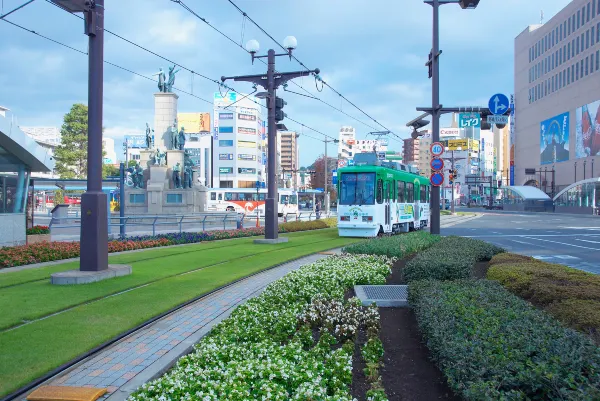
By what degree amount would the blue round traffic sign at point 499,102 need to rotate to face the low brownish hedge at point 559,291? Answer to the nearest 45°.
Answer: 0° — it already faces it

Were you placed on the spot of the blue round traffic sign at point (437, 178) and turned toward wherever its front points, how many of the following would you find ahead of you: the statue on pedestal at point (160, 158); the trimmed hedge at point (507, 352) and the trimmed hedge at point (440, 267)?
2

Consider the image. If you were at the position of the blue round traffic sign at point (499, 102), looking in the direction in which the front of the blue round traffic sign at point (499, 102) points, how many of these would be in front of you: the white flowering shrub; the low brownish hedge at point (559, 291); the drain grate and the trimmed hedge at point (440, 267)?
4

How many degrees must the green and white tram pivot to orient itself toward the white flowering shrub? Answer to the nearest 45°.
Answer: approximately 45° to its left

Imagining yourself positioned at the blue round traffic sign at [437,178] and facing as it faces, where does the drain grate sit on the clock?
The drain grate is roughly at 12 o'clock from the blue round traffic sign.

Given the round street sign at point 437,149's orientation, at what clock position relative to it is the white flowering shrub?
The white flowering shrub is roughly at 12 o'clock from the round street sign.

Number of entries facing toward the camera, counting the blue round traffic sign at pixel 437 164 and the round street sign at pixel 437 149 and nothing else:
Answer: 2

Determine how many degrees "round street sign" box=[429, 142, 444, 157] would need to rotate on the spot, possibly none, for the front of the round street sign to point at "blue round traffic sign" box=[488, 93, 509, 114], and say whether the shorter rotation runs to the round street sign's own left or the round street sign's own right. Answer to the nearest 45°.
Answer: approximately 90° to the round street sign's own left

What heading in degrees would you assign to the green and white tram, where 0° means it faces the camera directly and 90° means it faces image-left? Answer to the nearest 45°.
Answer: approximately 45°

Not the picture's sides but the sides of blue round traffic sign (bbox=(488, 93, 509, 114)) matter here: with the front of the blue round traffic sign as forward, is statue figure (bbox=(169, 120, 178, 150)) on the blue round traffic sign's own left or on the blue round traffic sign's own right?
on the blue round traffic sign's own right

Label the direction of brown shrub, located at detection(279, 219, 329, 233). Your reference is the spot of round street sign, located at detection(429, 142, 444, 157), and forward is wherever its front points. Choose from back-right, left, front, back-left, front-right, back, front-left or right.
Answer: back-right
